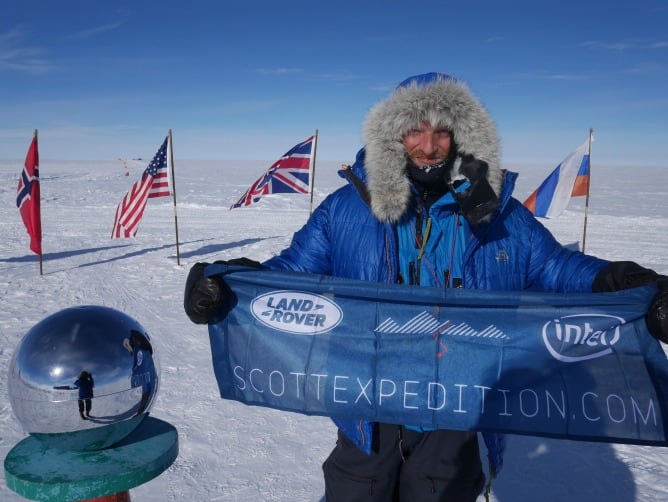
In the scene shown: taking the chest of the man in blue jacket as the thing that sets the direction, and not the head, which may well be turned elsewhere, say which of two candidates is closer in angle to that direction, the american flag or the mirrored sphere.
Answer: the mirrored sphere

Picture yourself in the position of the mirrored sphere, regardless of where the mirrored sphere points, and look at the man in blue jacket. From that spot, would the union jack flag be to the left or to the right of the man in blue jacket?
left

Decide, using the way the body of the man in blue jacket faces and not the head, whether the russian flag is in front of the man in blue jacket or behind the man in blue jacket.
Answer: behind

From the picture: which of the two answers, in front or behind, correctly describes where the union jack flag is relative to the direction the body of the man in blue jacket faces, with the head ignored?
behind

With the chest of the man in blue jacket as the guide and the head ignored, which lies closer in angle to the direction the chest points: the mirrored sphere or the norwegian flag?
the mirrored sphere

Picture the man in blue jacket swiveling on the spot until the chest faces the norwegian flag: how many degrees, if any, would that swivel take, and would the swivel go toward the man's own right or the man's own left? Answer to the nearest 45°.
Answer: approximately 135° to the man's own right

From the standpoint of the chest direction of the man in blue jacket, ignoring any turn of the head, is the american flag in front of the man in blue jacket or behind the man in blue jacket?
behind

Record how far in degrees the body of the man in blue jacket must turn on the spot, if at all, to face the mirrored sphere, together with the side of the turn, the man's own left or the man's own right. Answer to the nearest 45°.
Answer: approximately 45° to the man's own right

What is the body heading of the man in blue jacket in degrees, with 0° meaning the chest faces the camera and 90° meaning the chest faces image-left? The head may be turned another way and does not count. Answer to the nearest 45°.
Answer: approximately 0°
